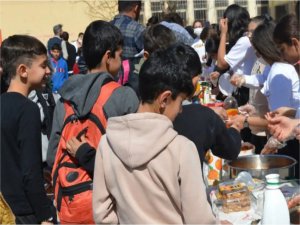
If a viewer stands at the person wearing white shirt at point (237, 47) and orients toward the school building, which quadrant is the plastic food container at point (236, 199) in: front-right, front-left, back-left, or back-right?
back-left

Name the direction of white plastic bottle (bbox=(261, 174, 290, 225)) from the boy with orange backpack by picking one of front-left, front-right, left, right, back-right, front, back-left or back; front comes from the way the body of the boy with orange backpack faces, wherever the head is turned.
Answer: right

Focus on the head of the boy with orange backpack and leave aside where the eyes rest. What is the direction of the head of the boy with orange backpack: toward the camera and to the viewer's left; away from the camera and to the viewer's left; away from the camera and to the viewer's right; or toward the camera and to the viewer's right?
away from the camera and to the viewer's right

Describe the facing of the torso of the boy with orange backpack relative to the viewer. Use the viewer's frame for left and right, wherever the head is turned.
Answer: facing away from the viewer and to the right of the viewer

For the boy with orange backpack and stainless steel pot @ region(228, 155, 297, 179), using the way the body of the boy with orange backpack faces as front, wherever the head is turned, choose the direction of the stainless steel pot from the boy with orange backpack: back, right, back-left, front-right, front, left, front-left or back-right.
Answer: front-right

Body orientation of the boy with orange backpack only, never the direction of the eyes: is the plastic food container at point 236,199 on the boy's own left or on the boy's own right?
on the boy's own right

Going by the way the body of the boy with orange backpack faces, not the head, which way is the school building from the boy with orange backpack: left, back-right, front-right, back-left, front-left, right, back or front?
front-left

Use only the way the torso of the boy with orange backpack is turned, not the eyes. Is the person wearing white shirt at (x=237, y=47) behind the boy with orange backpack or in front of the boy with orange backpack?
in front
